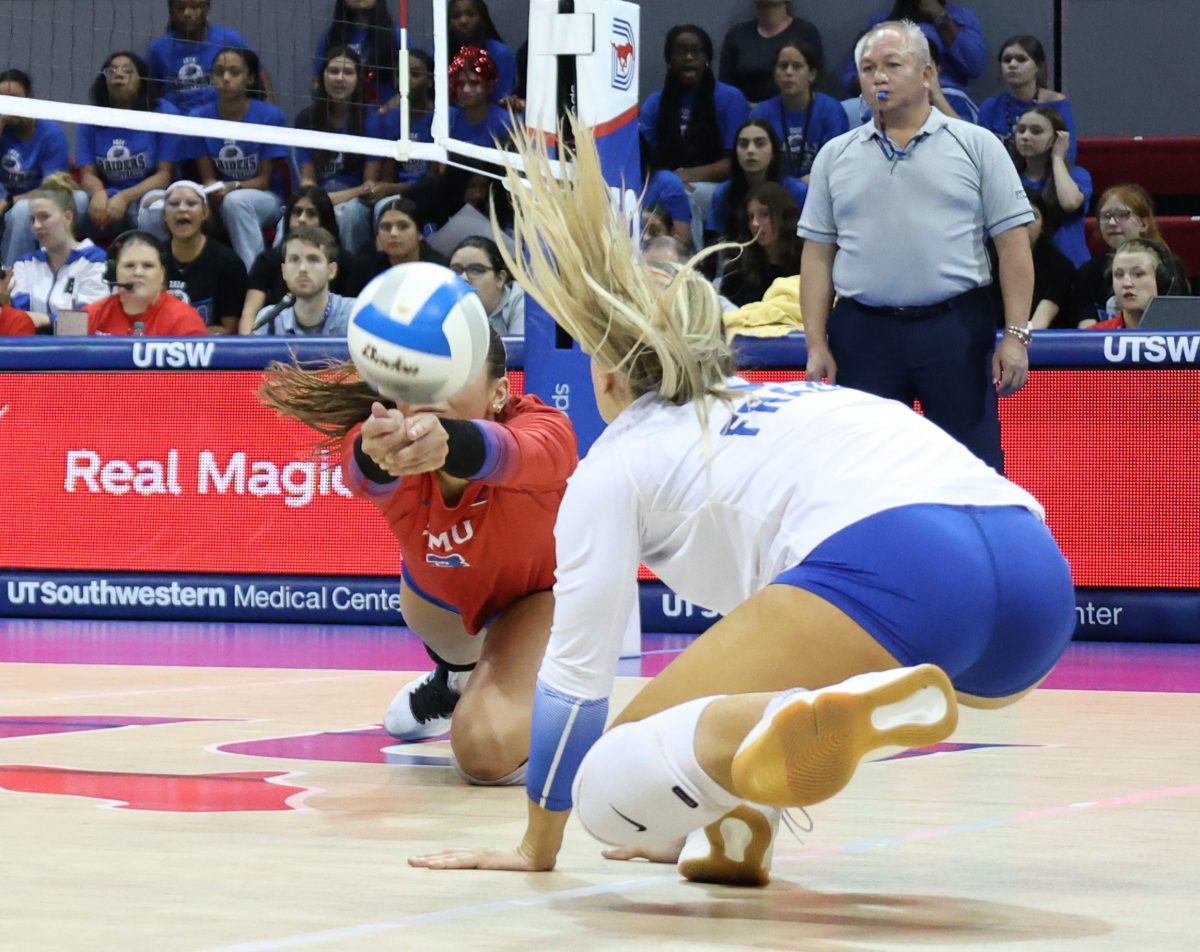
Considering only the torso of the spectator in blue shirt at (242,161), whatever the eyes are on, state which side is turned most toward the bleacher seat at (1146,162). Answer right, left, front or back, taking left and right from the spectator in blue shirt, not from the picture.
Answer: left

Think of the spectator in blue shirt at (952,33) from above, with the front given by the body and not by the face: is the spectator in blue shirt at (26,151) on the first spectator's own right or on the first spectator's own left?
on the first spectator's own right
